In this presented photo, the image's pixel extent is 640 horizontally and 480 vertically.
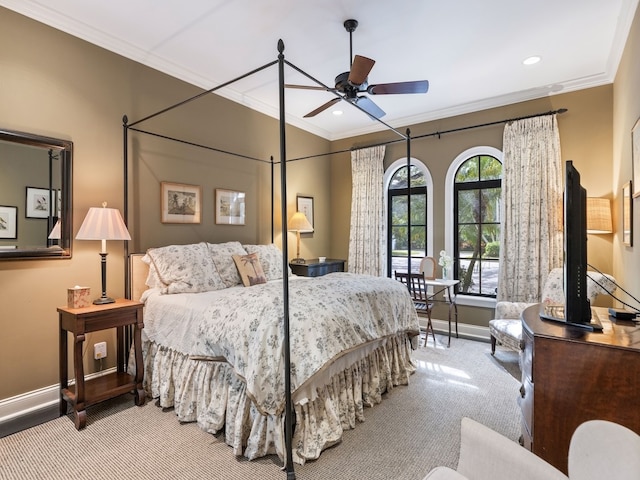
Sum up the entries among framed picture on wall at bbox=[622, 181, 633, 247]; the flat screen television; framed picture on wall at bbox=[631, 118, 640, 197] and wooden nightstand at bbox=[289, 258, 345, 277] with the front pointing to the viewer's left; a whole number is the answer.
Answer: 3

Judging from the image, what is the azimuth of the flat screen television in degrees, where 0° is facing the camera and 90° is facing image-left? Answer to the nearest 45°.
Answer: approximately 90°

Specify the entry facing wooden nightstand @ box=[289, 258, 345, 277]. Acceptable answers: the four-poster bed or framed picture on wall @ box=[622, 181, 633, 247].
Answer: the framed picture on wall

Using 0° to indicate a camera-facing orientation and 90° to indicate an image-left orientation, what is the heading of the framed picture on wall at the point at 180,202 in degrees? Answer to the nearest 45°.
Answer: approximately 315°

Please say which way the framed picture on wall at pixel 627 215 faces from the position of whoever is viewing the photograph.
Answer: facing to the left of the viewer

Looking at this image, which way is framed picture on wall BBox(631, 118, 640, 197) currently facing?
to the viewer's left

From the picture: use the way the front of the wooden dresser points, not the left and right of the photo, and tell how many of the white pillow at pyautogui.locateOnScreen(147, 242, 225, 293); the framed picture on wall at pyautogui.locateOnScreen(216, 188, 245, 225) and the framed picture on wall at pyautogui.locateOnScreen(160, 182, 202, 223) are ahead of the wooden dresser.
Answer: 3

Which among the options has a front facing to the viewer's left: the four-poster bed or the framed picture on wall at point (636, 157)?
the framed picture on wall
